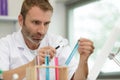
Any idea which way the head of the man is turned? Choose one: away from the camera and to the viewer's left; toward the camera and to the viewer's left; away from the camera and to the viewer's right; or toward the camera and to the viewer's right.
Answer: toward the camera and to the viewer's right

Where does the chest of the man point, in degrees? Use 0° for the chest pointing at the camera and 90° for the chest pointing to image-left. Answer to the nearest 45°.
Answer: approximately 315°
